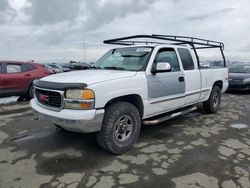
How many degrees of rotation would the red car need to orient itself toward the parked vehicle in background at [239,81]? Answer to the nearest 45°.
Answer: approximately 180°

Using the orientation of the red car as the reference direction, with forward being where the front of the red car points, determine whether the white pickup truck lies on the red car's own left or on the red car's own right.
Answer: on the red car's own left

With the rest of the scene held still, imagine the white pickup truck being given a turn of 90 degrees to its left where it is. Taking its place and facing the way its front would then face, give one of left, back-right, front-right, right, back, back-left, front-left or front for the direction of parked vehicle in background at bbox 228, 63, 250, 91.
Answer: left

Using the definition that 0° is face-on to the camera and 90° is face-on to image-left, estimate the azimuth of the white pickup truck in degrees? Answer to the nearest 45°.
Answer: approximately 45°

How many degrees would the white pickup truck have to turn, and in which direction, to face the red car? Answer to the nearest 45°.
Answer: approximately 90° to its right
